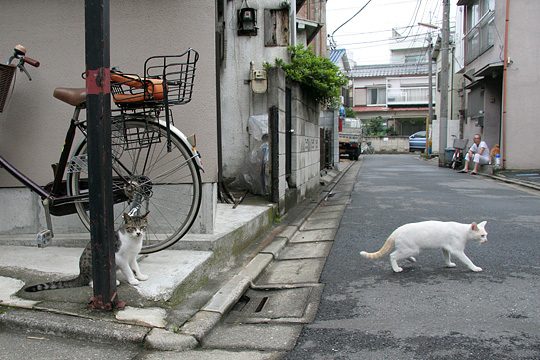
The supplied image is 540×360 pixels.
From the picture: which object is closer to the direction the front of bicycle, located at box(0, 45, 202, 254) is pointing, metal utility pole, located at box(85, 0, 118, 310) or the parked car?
the metal utility pole

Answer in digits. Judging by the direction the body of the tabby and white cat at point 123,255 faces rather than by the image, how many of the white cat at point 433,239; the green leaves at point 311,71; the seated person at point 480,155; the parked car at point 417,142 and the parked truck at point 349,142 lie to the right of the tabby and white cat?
0

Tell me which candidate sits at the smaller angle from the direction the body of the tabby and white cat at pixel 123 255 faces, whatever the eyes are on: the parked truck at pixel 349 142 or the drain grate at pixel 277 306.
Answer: the drain grate

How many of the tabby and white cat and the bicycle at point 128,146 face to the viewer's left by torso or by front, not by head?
1

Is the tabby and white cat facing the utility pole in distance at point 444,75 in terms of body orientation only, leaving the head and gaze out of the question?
no

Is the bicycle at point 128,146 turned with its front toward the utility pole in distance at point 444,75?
no

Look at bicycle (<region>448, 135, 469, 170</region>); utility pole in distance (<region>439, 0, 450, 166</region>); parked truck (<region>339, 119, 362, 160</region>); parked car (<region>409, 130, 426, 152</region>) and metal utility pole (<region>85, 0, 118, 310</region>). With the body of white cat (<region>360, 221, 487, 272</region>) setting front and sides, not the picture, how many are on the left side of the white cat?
4

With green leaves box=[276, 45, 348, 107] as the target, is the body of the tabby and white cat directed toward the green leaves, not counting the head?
no

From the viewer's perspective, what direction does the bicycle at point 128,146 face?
to the viewer's left

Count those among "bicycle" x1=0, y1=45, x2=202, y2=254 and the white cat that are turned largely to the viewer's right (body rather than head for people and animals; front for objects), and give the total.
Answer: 1

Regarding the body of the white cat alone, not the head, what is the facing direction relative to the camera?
to the viewer's right

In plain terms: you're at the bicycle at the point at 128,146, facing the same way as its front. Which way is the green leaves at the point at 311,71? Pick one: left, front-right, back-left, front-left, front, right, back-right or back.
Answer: back-right

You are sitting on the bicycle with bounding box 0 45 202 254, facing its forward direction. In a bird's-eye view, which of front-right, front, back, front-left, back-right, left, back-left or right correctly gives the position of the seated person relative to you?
back-right

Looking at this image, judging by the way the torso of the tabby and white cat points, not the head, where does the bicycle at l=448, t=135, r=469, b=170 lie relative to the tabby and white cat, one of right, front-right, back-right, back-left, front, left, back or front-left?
left

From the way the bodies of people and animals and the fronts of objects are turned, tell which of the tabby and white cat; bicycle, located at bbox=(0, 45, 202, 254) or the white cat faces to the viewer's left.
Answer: the bicycle

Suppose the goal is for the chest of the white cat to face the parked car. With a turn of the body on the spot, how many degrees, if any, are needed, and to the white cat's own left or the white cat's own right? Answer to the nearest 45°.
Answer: approximately 90° to the white cat's own left
